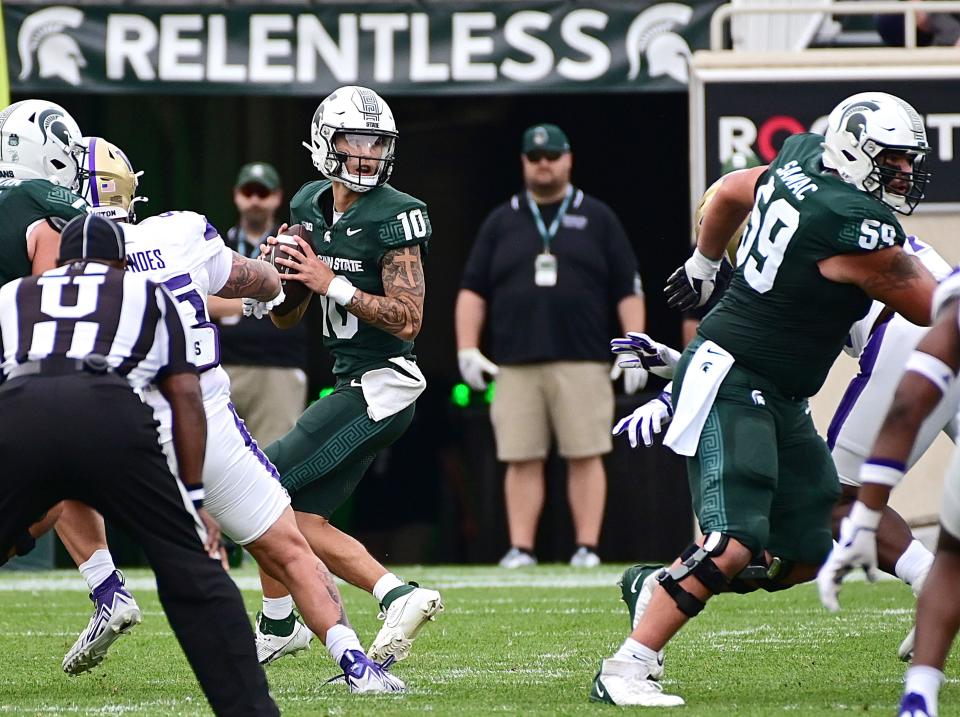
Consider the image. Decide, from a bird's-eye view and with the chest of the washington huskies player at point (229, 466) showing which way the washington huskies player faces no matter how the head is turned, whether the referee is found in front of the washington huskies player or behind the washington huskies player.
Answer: behind

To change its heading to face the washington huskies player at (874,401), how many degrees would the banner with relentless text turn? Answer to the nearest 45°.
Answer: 0° — it already faces them

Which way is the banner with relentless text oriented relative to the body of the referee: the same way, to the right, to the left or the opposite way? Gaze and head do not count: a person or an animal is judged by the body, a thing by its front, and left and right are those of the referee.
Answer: the opposite way

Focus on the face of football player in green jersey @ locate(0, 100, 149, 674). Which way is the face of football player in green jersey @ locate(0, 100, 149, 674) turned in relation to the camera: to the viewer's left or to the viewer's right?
to the viewer's right

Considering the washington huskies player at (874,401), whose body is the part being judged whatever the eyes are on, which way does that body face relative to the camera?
to the viewer's left

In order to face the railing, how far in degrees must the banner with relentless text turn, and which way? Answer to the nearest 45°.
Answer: approximately 90° to its left

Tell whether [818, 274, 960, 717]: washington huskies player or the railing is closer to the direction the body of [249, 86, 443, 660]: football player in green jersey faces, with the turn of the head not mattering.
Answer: the washington huskies player

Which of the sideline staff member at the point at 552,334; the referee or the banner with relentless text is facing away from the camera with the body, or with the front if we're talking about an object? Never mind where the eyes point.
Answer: the referee

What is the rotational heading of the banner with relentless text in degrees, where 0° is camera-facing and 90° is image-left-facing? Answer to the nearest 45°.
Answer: approximately 0°

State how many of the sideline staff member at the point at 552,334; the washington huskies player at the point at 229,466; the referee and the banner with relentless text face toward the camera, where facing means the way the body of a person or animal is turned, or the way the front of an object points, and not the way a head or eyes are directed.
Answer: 2

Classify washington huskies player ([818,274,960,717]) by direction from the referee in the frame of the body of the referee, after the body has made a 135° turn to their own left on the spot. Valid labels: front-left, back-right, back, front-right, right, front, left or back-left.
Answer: back-left

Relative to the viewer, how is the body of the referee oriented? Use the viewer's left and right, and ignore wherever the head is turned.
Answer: facing away from the viewer
